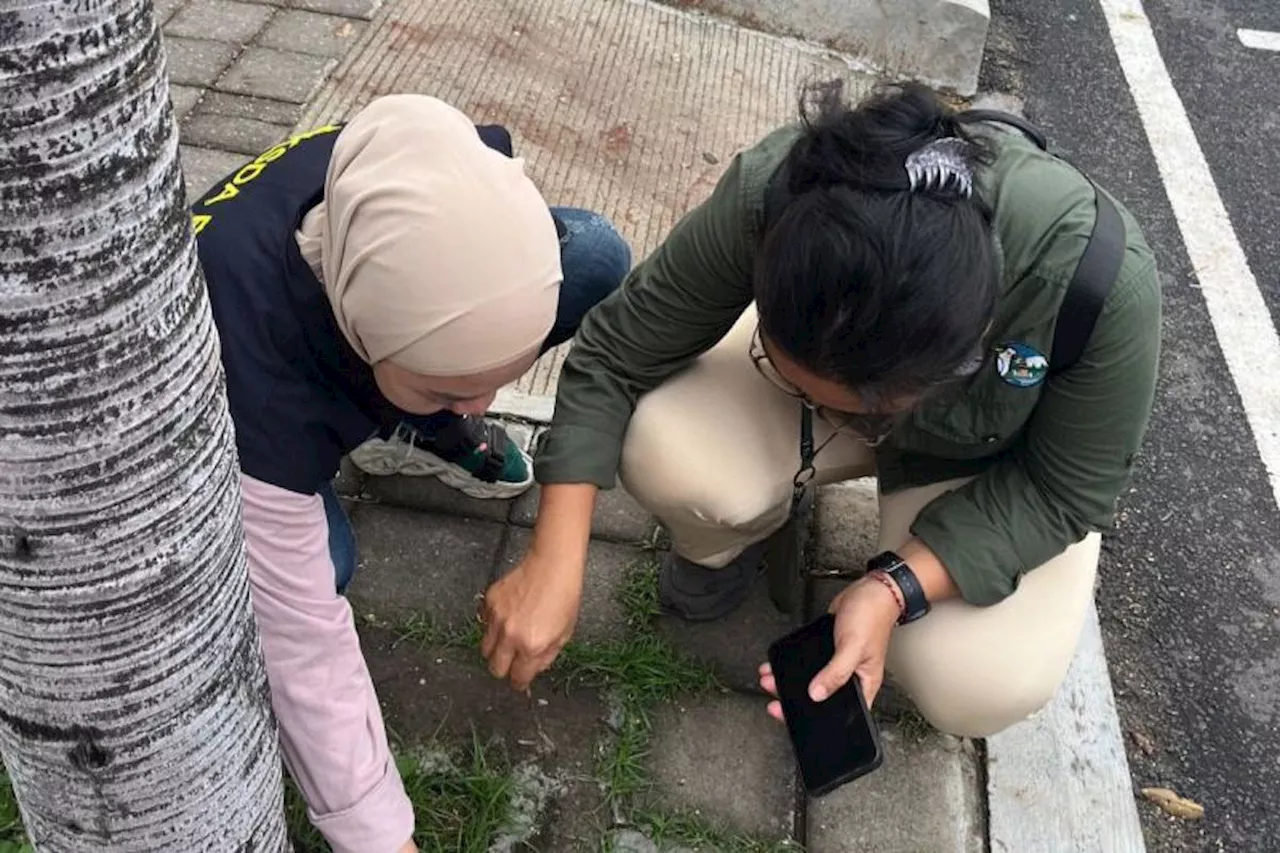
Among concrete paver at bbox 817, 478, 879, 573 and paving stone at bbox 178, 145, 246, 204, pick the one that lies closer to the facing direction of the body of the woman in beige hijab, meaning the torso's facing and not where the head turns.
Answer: the concrete paver

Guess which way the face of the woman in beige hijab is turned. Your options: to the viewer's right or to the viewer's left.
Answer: to the viewer's right

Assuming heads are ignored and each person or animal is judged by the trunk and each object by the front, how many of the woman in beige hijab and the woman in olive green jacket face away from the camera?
0

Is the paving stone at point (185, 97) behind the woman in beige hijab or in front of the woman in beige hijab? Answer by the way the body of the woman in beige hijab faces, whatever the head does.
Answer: behind

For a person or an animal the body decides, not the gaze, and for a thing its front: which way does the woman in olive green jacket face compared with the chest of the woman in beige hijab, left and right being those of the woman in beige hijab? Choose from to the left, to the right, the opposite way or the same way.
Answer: to the right

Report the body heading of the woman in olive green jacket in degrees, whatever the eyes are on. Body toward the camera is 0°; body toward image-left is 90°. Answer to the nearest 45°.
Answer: approximately 45°

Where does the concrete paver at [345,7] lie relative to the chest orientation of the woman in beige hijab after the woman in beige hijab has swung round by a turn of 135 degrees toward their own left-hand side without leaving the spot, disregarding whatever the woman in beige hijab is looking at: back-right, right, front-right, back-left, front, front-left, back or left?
front

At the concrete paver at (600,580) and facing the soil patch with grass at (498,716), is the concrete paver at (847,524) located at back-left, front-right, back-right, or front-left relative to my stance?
back-left

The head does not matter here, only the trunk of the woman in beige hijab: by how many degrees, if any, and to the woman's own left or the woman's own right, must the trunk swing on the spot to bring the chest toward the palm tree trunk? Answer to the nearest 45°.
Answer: approximately 45° to the woman's own right

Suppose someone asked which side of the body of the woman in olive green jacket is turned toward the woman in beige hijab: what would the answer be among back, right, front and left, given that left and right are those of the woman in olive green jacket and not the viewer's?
right
